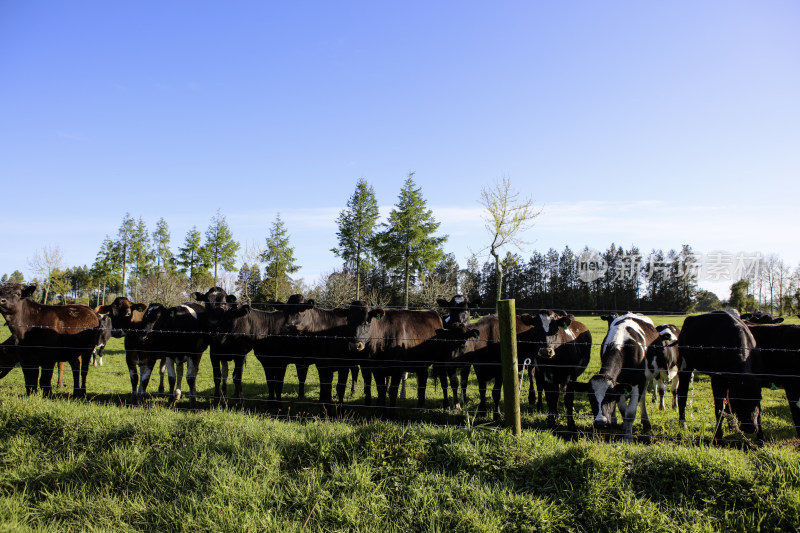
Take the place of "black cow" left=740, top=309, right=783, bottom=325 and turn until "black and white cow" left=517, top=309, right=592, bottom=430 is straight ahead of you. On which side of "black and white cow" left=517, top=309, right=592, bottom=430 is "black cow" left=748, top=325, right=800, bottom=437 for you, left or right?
left

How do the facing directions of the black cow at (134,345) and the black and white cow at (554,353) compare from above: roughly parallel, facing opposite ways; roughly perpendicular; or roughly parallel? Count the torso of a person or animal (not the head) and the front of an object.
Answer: roughly parallel

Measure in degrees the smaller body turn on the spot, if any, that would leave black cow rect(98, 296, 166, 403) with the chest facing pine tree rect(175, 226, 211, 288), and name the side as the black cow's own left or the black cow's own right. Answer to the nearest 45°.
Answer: approximately 135° to the black cow's own right

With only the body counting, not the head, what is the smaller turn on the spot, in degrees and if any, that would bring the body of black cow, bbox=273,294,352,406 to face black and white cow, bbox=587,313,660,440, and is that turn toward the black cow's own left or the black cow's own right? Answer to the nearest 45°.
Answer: approximately 90° to the black cow's own left

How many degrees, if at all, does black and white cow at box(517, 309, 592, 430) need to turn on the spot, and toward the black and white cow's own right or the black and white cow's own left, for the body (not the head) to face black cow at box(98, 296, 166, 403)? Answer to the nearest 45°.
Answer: approximately 90° to the black and white cow's own right

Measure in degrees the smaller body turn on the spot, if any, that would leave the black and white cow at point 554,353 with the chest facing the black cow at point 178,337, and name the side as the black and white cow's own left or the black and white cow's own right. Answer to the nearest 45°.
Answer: approximately 90° to the black and white cow's own right

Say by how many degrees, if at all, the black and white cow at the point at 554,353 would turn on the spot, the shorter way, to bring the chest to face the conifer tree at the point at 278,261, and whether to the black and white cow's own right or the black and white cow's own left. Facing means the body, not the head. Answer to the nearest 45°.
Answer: approximately 135° to the black and white cow's own right

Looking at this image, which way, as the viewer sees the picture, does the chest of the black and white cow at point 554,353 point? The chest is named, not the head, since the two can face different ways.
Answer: toward the camera

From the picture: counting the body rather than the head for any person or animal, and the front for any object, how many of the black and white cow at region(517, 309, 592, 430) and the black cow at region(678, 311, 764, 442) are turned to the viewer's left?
0
